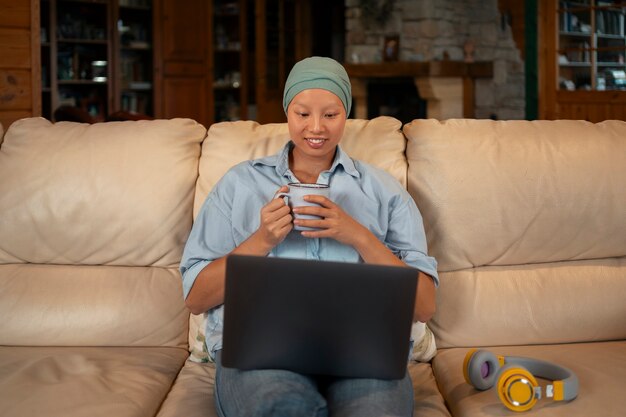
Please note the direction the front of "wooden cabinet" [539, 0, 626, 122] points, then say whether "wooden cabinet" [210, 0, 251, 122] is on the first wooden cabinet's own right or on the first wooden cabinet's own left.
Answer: on the first wooden cabinet's own right

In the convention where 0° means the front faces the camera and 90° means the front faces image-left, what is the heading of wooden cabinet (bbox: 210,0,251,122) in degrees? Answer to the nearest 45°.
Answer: approximately 0°

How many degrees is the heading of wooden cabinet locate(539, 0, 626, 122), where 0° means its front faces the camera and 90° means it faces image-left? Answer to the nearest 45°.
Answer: approximately 0°

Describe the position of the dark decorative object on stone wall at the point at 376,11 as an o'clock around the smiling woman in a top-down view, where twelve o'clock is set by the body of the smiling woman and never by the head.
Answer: The dark decorative object on stone wall is roughly at 6 o'clock from the smiling woman.

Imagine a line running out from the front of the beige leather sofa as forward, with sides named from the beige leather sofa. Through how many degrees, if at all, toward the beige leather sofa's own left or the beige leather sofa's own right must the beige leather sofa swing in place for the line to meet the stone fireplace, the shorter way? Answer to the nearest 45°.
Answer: approximately 180°

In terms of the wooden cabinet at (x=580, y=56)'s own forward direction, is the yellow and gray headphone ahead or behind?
ahead

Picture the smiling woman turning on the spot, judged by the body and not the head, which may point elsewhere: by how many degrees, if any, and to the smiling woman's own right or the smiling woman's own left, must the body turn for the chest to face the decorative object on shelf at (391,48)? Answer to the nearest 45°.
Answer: approximately 180°
